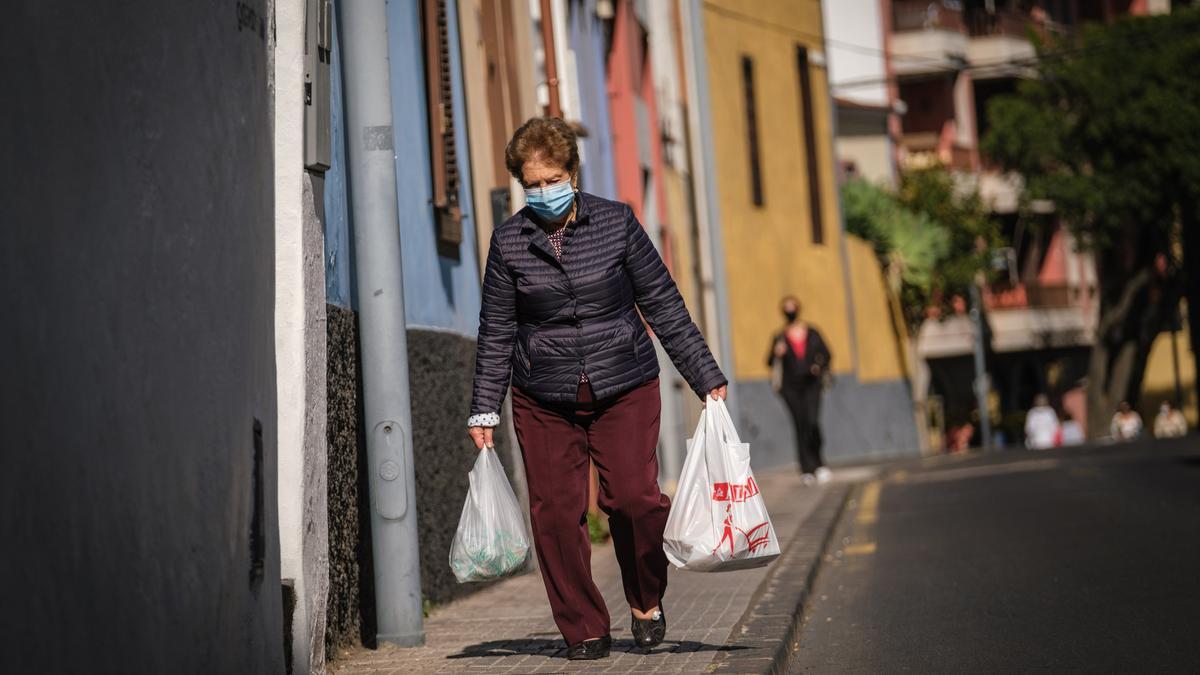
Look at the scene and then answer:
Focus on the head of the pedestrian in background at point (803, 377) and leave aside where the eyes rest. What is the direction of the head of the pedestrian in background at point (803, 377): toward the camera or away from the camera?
toward the camera

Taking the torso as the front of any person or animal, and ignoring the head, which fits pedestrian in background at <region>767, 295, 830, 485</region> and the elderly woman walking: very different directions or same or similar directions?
same or similar directions

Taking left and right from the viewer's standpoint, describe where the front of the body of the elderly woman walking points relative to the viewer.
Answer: facing the viewer

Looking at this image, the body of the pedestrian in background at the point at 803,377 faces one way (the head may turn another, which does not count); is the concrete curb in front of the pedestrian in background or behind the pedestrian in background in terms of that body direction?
in front

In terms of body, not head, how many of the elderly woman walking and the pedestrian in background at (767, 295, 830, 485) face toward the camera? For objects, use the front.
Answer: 2

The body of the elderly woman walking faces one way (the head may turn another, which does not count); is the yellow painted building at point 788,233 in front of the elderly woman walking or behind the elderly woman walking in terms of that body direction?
behind

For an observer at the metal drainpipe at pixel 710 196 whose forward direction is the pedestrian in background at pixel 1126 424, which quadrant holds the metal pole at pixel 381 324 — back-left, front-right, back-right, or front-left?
back-right

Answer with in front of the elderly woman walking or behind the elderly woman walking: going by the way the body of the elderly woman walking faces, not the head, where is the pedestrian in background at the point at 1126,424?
behind

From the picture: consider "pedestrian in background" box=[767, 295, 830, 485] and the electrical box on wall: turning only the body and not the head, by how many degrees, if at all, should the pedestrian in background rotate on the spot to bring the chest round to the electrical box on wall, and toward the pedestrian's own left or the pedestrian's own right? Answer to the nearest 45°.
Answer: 0° — they already face it

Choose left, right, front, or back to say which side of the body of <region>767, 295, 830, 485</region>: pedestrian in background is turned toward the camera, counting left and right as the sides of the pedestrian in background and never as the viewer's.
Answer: front
